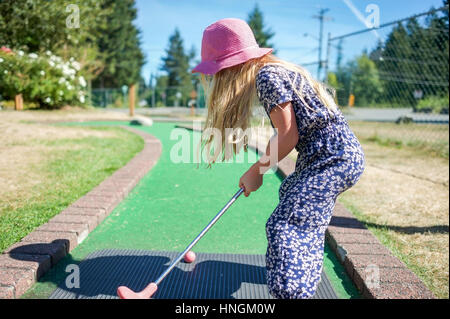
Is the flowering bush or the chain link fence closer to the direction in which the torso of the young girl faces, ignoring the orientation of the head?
the flowering bush

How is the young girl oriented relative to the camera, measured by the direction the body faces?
to the viewer's left

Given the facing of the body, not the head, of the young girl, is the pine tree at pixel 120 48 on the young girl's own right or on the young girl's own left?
on the young girl's own right

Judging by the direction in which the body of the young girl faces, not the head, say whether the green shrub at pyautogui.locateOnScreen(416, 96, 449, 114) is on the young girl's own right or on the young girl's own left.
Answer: on the young girl's own right

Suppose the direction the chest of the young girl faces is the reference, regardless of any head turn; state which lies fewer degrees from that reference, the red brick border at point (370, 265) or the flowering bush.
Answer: the flowering bush

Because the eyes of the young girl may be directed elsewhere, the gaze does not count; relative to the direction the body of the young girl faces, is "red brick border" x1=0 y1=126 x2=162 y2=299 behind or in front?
in front

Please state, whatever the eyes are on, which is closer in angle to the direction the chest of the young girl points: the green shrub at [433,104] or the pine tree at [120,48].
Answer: the pine tree
